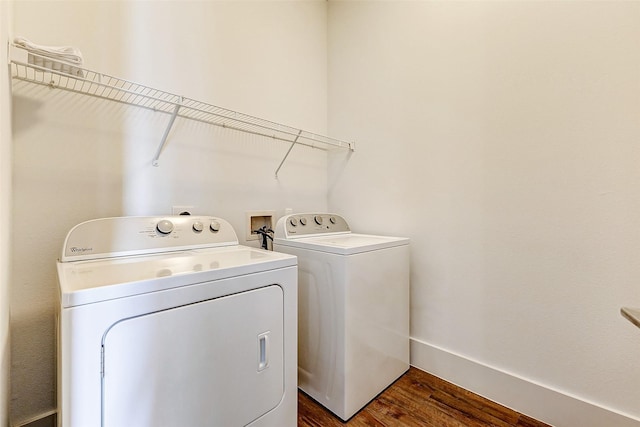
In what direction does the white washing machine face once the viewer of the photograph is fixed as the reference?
facing the viewer and to the right of the viewer

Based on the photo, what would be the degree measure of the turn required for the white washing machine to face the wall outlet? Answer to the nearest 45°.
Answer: approximately 135° to its right

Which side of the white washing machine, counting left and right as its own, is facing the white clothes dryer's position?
right

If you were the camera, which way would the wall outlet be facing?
facing the viewer

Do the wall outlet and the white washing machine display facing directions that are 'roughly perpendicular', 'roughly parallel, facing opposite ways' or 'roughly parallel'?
roughly parallel

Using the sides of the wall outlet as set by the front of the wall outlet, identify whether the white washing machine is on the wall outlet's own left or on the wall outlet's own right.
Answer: on the wall outlet's own left

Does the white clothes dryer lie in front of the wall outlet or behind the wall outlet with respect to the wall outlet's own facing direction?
in front

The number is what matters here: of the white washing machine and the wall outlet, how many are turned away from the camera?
0
